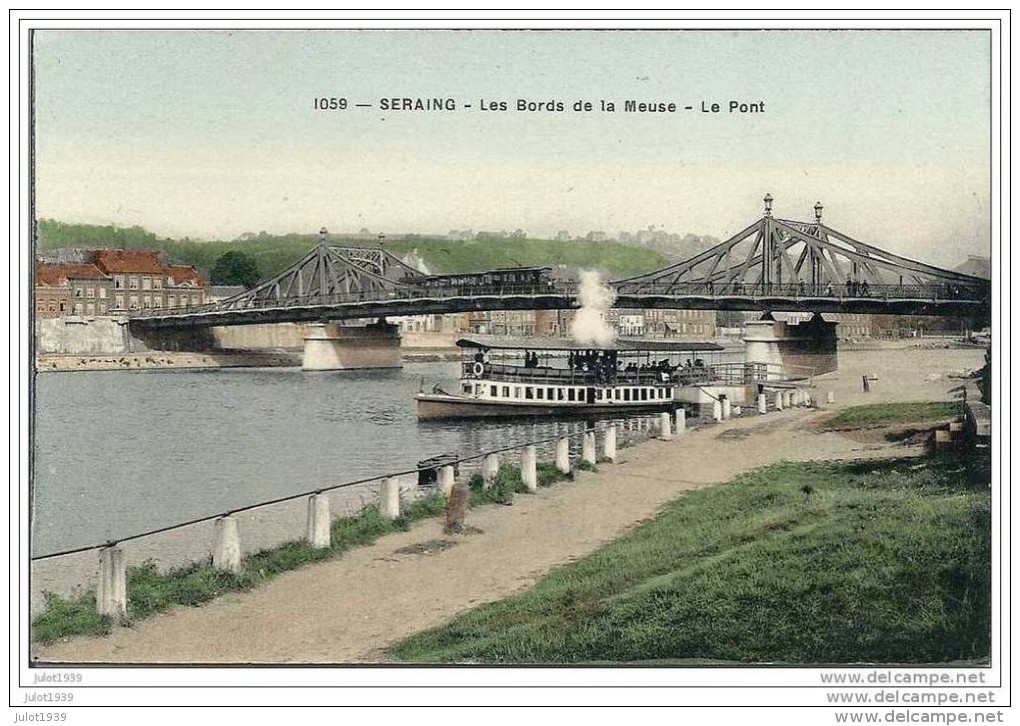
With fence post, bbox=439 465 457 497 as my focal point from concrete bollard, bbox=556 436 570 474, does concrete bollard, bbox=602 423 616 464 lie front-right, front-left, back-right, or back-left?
back-right
